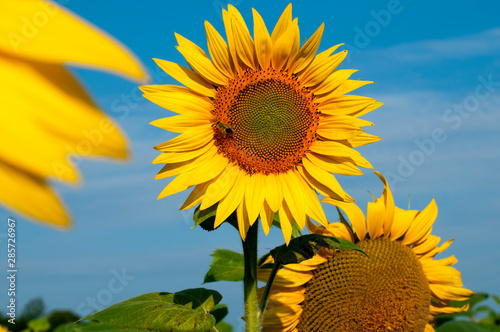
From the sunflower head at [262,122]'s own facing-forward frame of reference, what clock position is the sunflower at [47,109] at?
The sunflower is roughly at 12 o'clock from the sunflower head.

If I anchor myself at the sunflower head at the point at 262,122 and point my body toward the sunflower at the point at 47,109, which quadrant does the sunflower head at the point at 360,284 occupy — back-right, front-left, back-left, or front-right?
back-left

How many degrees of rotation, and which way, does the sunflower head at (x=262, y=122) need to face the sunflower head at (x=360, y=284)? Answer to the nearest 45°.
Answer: approximately 135° to its left

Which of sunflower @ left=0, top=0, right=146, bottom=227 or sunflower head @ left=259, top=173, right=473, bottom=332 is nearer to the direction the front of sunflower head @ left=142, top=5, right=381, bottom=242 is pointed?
the sunflower

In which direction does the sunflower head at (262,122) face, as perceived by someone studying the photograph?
facing the viewer
